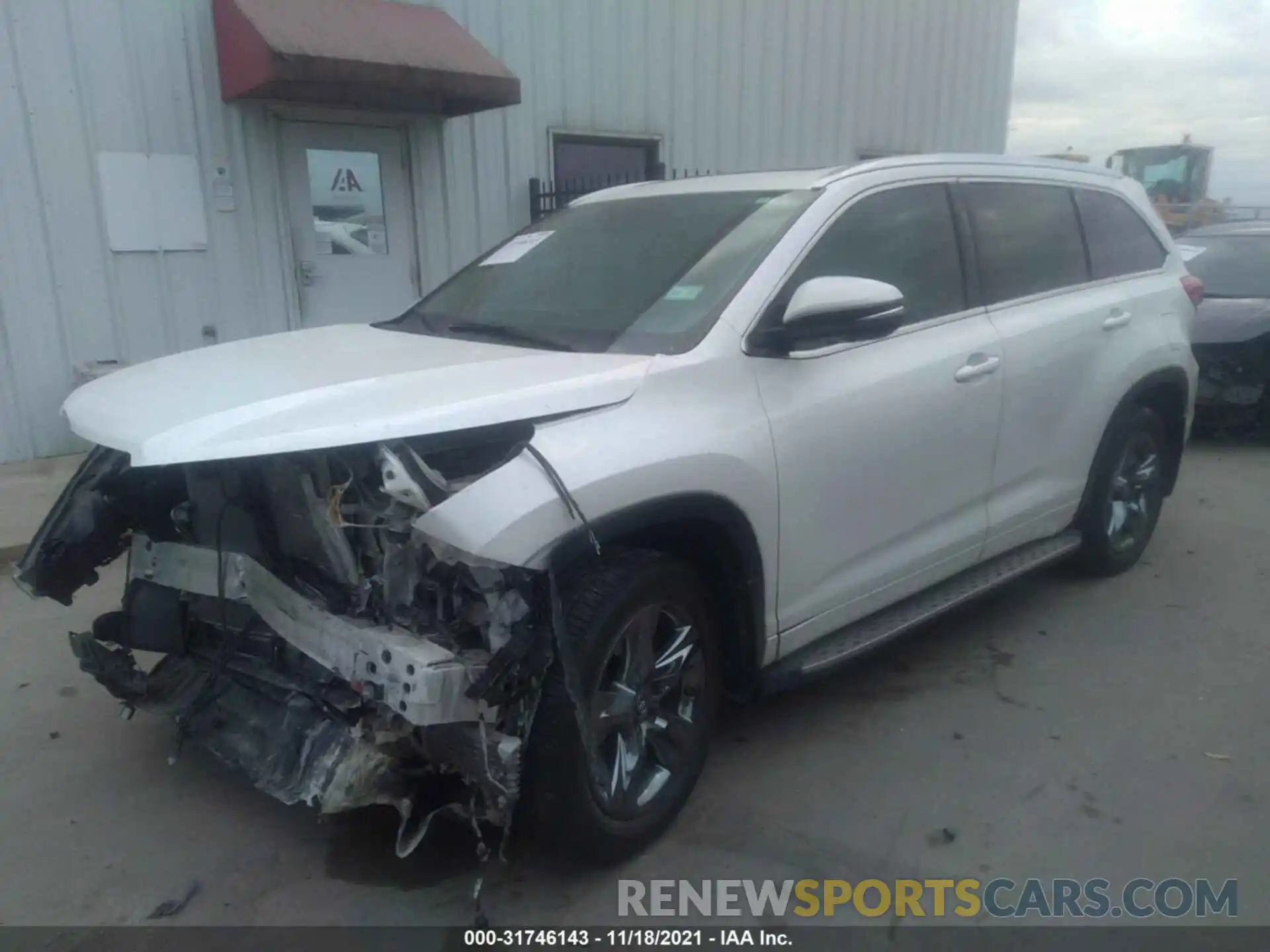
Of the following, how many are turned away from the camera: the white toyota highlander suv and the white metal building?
0

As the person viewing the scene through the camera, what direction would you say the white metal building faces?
facing the viewer and to the right of the viewer

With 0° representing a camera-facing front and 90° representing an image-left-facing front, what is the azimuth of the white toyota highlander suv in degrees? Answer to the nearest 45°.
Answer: approximately 45°

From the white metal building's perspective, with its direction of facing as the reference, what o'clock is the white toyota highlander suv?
The white toyota highlander suv is roughly at 1 o'clock from the white metal building.

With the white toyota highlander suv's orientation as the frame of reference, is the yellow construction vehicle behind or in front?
behind

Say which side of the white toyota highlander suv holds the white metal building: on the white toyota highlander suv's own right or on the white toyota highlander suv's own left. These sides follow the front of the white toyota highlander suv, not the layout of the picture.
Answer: on the white toyota highlander suv's own right

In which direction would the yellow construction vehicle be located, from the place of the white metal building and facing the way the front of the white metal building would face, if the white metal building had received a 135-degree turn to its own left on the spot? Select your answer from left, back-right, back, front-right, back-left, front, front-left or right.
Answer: front-right
